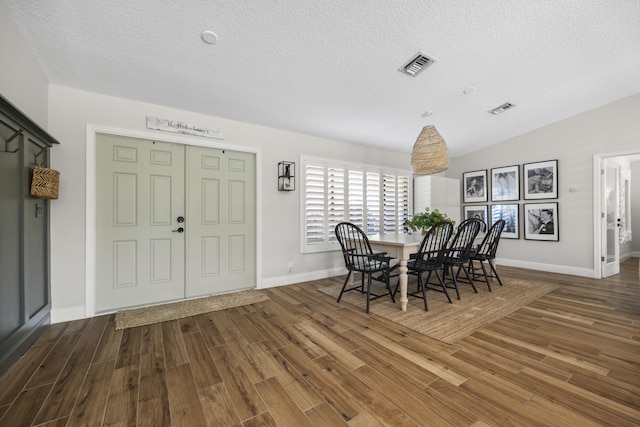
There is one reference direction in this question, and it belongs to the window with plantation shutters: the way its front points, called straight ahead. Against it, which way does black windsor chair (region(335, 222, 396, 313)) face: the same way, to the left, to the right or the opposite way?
to the left

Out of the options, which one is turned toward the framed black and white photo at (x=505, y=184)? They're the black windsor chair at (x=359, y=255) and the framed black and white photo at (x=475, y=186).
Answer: the black windsor chair

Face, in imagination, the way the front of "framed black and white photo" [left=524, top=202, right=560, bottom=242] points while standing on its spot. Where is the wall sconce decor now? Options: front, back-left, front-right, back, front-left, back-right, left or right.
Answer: front-right

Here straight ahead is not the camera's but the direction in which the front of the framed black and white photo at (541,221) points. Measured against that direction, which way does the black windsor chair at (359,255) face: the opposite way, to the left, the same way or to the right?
the opposite way

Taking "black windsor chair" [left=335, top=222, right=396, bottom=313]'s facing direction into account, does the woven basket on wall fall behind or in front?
behind

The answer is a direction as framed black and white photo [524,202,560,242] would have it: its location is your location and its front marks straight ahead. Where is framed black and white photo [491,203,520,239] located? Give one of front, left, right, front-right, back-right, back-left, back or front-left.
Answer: right

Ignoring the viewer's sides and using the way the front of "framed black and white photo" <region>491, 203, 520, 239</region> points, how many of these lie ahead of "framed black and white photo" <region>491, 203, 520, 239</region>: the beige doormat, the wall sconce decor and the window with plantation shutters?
3

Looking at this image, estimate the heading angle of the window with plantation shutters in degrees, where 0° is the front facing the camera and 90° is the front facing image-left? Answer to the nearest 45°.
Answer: approximately 315°

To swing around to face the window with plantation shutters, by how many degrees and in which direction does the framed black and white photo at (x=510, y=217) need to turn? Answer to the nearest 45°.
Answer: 0° — it already faces it

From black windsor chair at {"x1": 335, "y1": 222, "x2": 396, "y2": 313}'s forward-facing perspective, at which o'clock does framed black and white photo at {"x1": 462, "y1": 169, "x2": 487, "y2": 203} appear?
The framed black and white photo is roughly at 12 o'clock from the black windsor chair.

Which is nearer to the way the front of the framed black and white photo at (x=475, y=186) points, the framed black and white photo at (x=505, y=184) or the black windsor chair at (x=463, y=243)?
the black windsor chair

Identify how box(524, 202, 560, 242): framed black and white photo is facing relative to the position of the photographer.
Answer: facing the viewer

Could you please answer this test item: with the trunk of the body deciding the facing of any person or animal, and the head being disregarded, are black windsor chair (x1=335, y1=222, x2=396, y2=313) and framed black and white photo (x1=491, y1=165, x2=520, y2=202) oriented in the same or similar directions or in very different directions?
very different directions

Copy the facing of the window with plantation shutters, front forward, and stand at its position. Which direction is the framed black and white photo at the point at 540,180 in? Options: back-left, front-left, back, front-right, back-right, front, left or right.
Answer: front-left

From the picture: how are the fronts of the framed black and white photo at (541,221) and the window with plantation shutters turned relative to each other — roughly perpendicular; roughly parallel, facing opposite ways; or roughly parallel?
roughly perpendicular

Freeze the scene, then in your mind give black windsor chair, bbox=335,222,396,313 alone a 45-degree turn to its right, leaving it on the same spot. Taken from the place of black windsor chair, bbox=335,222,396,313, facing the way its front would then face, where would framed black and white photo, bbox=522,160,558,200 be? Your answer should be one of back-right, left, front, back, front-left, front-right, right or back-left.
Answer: front-left

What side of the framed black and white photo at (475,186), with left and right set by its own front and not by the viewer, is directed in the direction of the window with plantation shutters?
front

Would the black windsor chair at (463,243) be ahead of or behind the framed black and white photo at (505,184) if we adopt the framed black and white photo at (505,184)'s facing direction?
ahead
